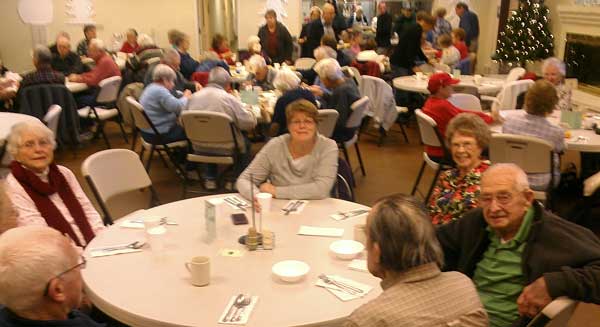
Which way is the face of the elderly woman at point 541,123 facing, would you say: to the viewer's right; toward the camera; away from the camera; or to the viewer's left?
away from the camera

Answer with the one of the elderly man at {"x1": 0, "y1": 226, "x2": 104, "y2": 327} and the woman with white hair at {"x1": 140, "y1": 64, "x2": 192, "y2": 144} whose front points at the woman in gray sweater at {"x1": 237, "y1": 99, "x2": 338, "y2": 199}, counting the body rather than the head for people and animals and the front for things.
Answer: the elderly man

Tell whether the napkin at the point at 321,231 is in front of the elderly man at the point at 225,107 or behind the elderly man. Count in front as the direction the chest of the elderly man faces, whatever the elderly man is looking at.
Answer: behind

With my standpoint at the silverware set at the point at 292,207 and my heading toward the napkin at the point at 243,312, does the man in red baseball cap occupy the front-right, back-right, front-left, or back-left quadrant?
back-left

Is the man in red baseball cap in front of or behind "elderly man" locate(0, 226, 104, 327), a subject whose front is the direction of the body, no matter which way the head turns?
in front

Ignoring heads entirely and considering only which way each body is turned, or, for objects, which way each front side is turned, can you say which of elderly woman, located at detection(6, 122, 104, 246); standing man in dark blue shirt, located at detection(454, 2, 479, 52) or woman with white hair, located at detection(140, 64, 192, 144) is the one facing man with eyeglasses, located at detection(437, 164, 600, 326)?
the elderly woman

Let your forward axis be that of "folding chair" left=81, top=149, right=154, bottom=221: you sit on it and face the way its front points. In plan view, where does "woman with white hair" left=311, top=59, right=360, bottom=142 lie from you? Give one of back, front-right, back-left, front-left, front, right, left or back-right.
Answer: left
